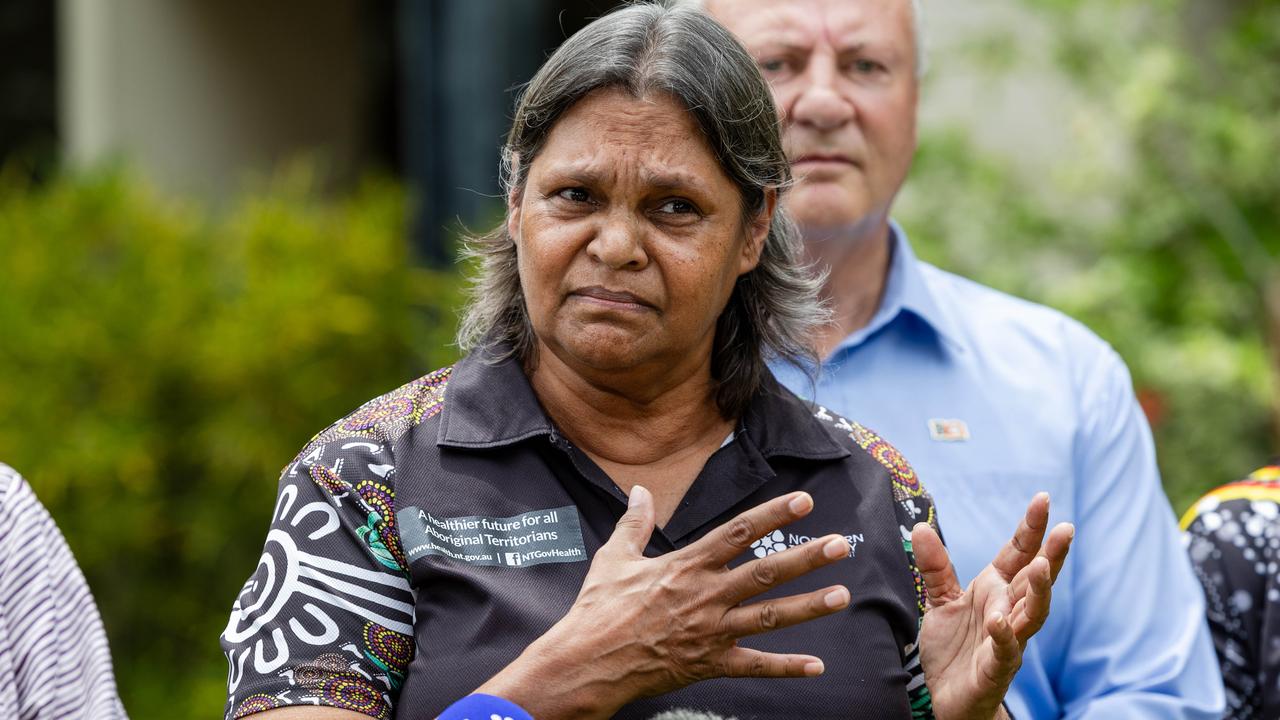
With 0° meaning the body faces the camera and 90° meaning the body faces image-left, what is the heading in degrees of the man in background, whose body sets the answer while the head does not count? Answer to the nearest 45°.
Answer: approximately 0°

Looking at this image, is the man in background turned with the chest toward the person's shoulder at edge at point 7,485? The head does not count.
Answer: no

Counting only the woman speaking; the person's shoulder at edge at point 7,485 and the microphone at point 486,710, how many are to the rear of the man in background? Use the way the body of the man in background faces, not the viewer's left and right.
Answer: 0

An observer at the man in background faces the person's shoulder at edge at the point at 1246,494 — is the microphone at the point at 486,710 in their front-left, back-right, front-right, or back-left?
back-right

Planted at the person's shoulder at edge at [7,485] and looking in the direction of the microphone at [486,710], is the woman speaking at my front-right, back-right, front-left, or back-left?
front-left

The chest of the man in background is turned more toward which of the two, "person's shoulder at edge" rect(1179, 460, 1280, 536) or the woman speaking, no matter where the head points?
the woman speaking

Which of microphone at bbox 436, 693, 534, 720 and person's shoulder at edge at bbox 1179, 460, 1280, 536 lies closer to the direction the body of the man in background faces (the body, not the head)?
the microphone

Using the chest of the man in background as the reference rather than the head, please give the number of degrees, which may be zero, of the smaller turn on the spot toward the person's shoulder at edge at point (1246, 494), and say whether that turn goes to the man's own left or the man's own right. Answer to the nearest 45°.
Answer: approximately 90° to the man's own left

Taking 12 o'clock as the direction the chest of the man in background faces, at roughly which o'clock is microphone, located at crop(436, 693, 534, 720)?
The microphone is roughly at 1 o'clock from the man in background.

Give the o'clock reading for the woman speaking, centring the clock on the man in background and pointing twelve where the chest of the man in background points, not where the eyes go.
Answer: The woman speaking is roughly at 1 o'clock from the man in background.

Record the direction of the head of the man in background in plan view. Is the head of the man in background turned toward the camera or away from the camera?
toward the camera
